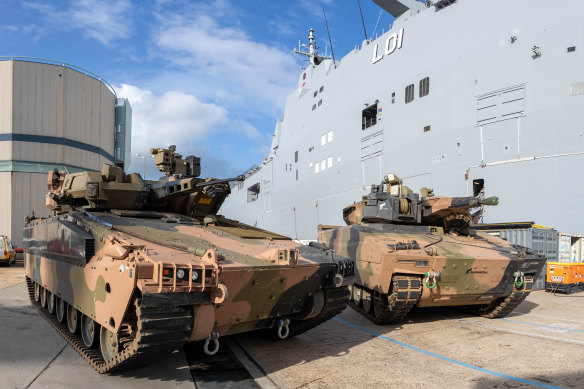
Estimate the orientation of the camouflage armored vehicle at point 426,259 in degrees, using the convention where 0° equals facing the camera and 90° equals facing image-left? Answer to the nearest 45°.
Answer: approximately 315°

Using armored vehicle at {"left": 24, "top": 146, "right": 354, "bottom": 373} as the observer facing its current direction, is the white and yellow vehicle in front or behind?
behind
